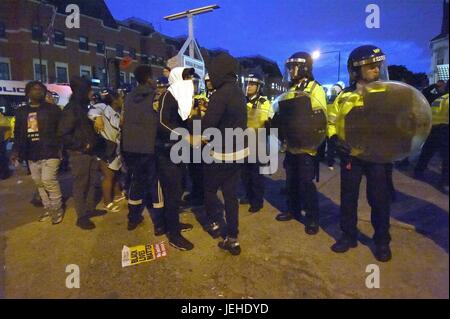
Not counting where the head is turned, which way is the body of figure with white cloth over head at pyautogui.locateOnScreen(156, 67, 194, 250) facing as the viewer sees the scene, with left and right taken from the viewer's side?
facing to the right of the viewer

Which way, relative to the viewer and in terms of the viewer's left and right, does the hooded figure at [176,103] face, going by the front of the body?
facing to the right of the viewer

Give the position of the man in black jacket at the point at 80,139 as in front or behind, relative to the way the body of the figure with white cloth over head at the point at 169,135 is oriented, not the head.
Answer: behind

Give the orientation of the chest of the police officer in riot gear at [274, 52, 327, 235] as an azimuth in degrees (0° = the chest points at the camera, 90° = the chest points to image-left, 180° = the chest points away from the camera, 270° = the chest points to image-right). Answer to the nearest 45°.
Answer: approximately 45°

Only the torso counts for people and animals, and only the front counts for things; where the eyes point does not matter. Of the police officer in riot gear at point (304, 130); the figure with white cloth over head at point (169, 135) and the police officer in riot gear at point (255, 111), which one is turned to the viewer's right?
the figure with white cloth over head

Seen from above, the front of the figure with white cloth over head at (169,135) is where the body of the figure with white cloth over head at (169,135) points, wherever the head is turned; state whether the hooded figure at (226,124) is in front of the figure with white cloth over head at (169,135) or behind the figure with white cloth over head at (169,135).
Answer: in front

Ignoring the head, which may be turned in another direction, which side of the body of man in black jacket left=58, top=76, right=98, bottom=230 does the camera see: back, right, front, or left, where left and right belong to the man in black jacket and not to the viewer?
right

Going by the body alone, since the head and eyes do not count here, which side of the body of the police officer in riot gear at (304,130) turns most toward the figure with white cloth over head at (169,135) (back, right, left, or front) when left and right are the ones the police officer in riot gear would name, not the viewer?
front

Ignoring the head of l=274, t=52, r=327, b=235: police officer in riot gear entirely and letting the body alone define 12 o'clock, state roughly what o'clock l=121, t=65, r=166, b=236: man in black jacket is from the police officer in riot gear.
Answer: The man in black jacket is roughly at 1 o'clock from the police officer in riot gear.

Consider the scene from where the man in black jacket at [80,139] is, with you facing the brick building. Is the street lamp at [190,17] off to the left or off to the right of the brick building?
right

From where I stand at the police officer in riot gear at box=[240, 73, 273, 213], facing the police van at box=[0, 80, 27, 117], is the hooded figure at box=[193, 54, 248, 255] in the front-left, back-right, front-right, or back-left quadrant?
back-left

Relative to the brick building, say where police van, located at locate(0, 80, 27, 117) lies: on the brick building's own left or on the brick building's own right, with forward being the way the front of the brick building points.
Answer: on the brick building's own right
